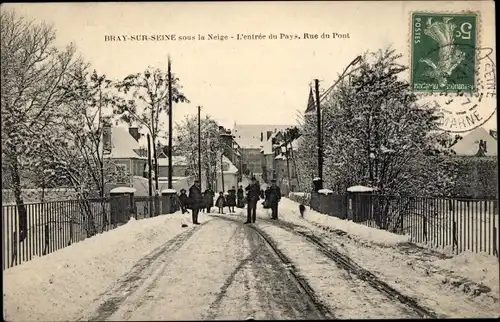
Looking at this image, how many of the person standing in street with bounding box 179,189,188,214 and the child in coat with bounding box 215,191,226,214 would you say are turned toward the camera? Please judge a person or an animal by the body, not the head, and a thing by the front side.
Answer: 2

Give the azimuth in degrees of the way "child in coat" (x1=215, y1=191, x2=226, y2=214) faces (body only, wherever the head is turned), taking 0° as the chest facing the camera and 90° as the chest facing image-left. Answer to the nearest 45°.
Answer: approximately 0°

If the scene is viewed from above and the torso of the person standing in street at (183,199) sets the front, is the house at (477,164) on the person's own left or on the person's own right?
on the person's own left

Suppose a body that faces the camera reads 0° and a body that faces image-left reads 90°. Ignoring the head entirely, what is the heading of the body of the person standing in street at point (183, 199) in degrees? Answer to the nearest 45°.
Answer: approximately 0°

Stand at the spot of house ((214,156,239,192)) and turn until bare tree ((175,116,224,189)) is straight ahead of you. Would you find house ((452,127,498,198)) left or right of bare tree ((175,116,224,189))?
left
